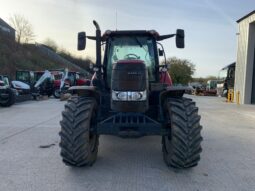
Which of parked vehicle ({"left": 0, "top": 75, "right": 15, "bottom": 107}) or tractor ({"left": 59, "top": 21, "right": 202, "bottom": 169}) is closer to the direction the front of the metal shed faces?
the parked vehicle

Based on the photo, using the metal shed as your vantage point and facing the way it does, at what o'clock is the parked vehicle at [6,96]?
The parked vehicle is roughly at 12 o'clock from the metal shed.

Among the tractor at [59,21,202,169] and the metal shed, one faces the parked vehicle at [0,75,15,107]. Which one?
the metal shed
